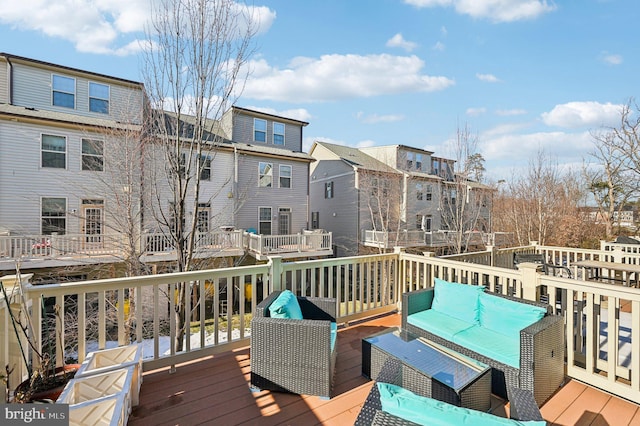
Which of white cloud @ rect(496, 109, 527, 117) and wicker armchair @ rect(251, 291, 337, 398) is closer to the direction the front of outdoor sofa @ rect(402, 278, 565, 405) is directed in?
the wicker armchair

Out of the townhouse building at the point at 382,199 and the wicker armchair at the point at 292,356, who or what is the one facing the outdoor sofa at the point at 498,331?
the wicker armchair

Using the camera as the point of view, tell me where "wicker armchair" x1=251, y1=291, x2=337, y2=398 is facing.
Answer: facing to the right of the viewer

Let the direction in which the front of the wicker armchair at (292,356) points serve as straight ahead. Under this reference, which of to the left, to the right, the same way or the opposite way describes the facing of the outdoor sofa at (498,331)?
the opposite way

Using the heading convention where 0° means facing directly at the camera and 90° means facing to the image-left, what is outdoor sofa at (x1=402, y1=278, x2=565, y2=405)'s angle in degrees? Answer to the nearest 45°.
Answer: approximately 45°

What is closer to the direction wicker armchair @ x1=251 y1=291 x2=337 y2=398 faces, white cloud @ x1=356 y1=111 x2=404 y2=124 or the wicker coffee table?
the wicker coffee table

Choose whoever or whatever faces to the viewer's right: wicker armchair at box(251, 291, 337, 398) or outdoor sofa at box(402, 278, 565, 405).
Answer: the wicker armchair

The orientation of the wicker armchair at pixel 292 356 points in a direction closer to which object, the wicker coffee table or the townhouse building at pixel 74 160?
the wicker coffee table
